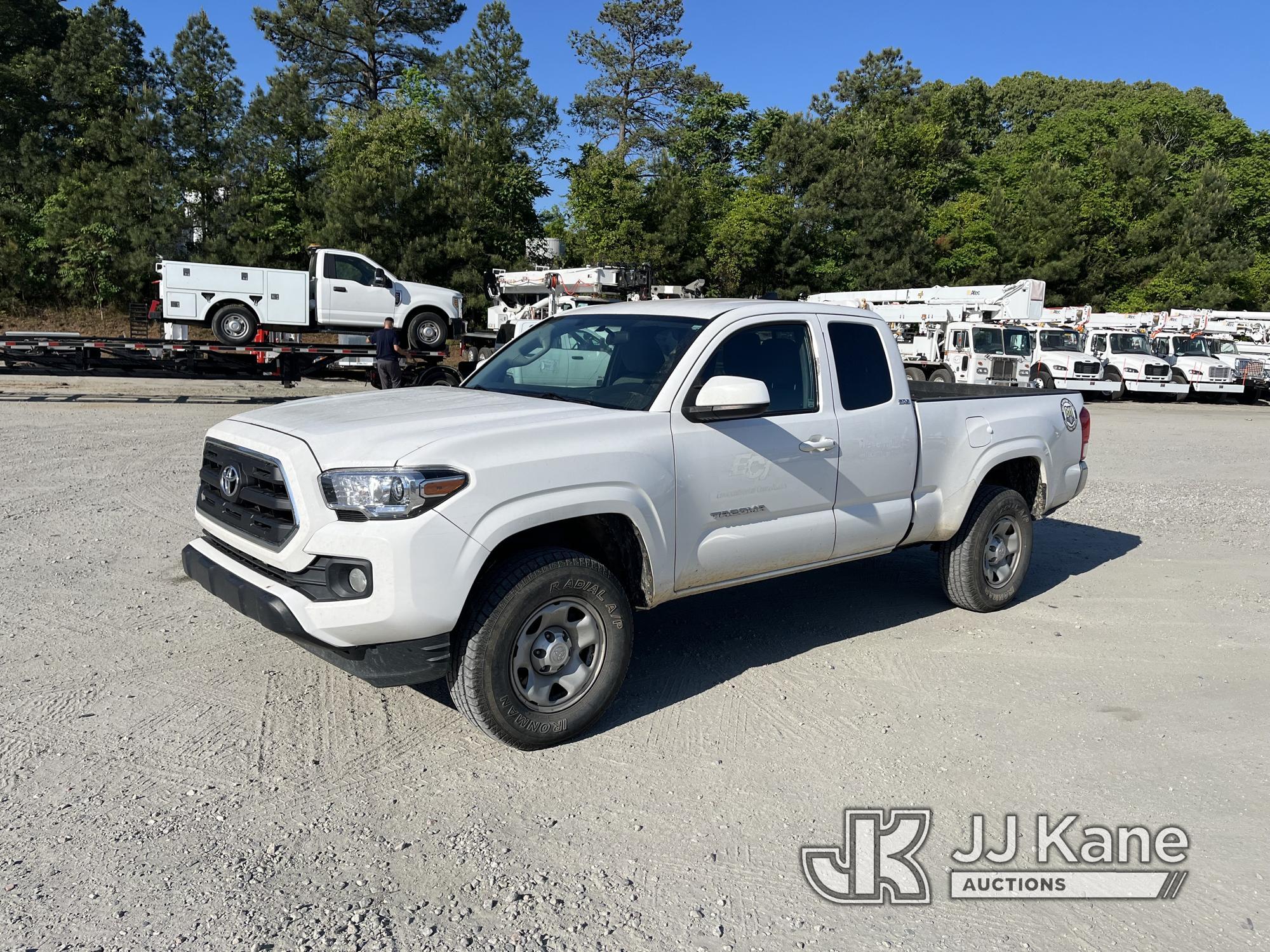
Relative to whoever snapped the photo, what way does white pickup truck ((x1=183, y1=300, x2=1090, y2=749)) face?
facing the viewer and to the left of the viewer

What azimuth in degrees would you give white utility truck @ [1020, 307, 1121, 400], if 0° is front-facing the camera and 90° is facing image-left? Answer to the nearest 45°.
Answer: approximately 315°

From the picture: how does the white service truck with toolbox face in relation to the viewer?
to the viewer's right

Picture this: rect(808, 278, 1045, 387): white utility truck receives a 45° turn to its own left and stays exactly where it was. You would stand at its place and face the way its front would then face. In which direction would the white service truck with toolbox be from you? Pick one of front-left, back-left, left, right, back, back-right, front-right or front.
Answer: back-right

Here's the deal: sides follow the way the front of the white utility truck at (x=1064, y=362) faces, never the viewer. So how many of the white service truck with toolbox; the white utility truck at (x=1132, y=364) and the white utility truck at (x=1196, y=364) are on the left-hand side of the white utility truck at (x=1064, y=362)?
2

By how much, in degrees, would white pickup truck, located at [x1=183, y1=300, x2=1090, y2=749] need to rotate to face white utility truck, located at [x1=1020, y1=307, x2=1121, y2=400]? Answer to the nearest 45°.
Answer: approximately 180°

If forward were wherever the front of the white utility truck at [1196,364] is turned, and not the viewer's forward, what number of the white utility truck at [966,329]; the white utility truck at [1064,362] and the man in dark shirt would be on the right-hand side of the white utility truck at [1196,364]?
3

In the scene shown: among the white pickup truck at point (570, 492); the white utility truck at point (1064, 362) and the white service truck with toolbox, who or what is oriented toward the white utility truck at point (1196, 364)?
the white service truck with toolbox

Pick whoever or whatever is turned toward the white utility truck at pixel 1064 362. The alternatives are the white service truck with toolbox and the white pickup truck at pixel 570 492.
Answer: the white service truck with toolbox

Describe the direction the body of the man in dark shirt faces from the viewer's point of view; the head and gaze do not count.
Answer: away from the camera

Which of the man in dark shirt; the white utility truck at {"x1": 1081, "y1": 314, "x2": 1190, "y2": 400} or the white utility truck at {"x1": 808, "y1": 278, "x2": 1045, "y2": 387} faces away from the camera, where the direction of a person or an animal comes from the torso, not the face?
the man in dark shirt

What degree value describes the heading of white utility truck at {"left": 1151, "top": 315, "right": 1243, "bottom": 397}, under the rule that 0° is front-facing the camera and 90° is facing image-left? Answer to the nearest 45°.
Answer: approximately 315°
